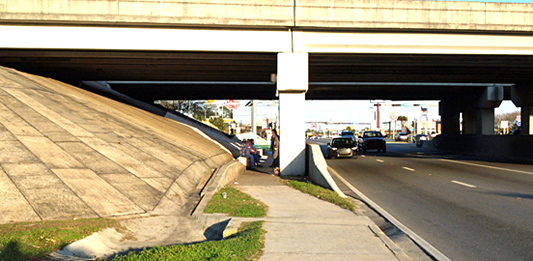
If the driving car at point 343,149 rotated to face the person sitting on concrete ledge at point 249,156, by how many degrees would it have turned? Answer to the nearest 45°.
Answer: approximately 45° to its right

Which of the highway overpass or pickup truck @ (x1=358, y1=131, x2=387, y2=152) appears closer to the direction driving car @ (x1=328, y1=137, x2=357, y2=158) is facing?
the highway overpass

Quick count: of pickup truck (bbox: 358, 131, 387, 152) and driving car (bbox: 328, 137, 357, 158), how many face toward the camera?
2

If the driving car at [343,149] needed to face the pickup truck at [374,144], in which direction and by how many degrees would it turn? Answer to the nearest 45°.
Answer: approximately 180°

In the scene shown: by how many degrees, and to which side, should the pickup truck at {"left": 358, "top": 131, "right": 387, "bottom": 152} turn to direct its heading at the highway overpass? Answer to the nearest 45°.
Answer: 0° — it already faces it

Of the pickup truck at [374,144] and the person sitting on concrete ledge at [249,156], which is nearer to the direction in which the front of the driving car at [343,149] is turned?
the person sitting on concrete ledge

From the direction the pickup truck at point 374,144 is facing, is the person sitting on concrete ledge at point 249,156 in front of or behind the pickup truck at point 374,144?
in front

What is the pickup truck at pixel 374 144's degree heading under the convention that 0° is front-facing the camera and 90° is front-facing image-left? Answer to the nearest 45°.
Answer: approximately 0°

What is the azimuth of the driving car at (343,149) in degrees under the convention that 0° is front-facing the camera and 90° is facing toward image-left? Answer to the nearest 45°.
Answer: approximately 0°
